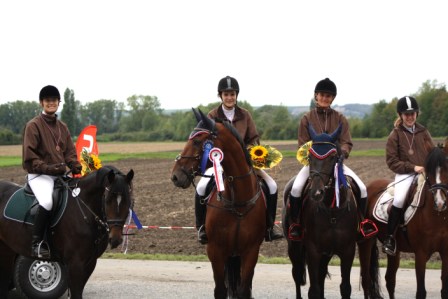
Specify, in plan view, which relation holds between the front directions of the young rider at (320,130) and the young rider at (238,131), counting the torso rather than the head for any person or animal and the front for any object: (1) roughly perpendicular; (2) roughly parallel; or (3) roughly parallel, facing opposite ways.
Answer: roughly parallel

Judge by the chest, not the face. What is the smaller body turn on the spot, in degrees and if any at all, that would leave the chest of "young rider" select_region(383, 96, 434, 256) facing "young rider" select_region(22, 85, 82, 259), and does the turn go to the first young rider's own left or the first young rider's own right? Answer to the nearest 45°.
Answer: approximately 90° to the first young rider's own right

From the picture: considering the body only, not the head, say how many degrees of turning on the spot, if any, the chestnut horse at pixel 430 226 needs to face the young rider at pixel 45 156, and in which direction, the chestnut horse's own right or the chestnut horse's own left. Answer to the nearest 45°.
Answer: approximately 135° to the chestnut horse's own right

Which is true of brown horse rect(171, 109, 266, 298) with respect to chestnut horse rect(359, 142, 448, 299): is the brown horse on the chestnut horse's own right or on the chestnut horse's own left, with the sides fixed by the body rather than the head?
on the chestnut horse's own right

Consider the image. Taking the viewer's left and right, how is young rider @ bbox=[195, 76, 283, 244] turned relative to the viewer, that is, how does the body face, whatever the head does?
facing the viewer

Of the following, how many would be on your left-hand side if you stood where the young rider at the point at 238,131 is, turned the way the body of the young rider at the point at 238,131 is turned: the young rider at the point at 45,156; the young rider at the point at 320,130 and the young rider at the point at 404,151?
2

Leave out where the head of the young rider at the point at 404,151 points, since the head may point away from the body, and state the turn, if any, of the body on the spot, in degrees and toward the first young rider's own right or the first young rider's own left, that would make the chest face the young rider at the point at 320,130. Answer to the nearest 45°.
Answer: approximately 90° to the first young rider's own right

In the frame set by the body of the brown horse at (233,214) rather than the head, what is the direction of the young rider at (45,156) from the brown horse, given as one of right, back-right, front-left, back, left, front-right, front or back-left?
right

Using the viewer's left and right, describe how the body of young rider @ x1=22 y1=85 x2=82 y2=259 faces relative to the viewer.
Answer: facing the viewer and to the right of the viewer

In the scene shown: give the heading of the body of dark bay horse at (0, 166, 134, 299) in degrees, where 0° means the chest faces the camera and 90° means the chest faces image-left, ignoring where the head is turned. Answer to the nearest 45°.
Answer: approximately 315°

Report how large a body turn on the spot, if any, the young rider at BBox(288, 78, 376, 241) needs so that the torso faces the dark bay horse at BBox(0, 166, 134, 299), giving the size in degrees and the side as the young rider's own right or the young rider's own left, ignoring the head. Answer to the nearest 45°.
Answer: approximately 45° to the young rider's own right

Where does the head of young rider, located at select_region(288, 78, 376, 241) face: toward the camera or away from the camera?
toward the camera

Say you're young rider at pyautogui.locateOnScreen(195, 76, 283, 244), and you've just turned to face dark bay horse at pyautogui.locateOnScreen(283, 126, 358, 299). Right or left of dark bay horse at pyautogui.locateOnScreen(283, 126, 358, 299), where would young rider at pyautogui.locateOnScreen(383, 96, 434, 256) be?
left

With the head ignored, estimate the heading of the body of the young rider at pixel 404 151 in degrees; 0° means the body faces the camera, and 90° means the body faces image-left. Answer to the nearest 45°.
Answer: approximately 315°

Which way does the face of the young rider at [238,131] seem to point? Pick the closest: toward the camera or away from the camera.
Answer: toward the camera

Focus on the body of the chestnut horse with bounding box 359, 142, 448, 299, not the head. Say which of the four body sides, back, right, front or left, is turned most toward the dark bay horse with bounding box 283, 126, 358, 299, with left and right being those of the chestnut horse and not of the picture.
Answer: right

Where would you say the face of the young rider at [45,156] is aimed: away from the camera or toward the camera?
toward the camera

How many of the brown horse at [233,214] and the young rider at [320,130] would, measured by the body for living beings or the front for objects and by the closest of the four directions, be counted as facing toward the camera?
2
